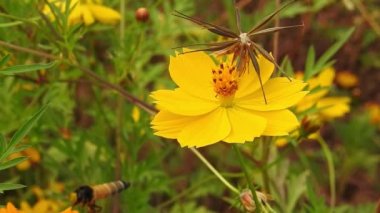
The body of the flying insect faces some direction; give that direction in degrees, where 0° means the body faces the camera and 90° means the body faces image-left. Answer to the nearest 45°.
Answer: approximately 90°

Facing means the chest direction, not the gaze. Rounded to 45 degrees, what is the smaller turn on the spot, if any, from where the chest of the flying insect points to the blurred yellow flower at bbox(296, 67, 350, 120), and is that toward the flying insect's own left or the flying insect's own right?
approximately 135° to the flying insect's own right

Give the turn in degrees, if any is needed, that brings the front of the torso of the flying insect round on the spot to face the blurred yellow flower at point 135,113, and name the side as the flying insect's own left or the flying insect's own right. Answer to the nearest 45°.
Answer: approximately 90° to the flying insect's own right

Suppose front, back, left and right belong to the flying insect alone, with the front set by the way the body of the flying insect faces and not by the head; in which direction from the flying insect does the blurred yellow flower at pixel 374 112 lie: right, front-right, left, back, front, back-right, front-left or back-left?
back-right

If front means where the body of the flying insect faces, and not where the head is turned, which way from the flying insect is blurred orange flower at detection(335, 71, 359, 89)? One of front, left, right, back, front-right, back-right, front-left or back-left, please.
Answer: back-right
